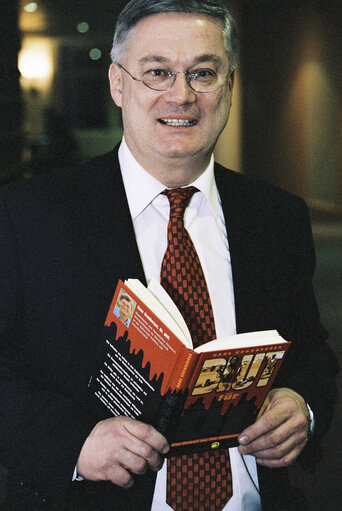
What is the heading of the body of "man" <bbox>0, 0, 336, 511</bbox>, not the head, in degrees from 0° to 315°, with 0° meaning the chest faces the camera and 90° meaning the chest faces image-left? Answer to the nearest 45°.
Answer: approximately 0°
